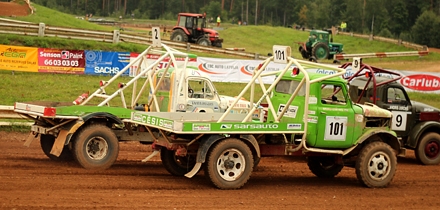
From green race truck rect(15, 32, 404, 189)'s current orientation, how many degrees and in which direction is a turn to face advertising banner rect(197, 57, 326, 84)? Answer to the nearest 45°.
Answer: approximately 45° to its left

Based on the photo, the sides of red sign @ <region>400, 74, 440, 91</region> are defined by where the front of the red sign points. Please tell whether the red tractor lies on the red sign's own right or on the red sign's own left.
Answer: on the red sign's own right

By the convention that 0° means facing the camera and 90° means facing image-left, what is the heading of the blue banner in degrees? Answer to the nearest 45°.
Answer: approximately 0°

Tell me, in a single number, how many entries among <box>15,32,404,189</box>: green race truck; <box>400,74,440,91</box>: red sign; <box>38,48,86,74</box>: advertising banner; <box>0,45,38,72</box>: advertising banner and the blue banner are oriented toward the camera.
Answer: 4

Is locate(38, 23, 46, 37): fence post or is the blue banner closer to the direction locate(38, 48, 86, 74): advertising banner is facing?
the blue banner

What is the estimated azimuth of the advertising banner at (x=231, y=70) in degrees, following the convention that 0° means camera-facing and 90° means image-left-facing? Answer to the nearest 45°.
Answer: approximately 0°

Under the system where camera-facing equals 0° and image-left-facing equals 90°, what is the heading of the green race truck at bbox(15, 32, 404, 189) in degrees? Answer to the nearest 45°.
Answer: approximately 225°

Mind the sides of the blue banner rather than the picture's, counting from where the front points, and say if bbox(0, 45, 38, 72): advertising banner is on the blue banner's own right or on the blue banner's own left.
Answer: on the blue banner's own right
